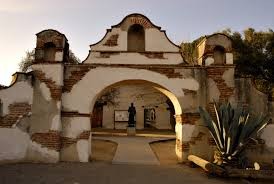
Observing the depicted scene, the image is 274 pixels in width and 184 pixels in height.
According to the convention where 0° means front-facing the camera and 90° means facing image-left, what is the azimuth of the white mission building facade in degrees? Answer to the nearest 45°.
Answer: approximately 0°

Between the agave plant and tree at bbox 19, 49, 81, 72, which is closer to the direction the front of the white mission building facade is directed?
the agave plant

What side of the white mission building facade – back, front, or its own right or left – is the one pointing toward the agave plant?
left

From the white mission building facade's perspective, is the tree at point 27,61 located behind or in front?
behind
